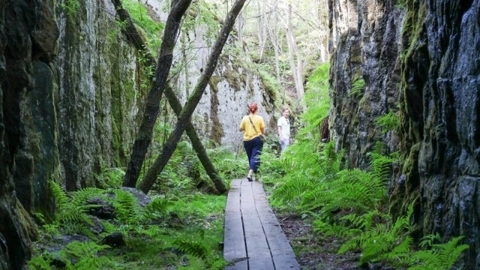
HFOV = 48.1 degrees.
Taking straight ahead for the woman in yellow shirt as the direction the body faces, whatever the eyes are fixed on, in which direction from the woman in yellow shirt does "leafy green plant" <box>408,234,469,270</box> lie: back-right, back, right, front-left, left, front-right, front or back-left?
back

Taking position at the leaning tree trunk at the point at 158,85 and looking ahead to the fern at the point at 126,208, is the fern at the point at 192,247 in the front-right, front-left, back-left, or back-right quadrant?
front-left

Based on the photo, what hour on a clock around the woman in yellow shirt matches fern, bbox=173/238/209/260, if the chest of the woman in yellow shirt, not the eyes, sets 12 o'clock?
The fern is roughly at 6 o'clock from the woman in yellow shirt.

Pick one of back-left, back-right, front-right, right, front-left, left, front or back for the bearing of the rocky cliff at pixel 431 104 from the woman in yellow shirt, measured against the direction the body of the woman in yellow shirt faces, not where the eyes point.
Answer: back

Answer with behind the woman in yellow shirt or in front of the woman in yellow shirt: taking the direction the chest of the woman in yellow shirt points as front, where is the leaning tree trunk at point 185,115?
behind

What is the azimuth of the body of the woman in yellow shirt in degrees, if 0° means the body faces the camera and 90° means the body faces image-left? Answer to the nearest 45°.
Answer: approximately 180°

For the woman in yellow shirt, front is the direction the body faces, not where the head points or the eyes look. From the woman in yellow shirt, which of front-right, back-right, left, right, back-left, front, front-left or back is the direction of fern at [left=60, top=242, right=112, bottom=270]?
back
